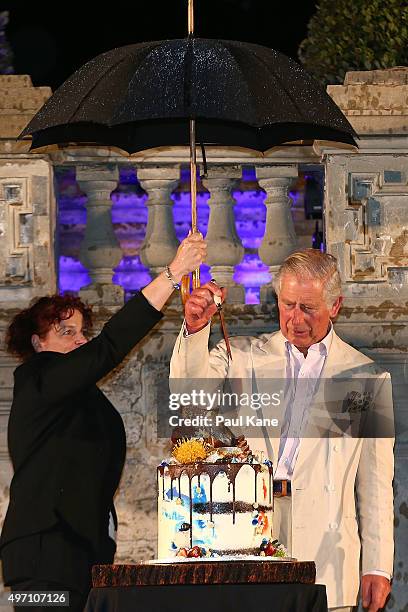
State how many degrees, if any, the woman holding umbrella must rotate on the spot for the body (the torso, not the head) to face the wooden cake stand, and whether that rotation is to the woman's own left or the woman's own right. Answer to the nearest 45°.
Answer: approximately 45° to the woman's own right

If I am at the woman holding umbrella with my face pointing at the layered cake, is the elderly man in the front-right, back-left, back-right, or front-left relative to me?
front-left

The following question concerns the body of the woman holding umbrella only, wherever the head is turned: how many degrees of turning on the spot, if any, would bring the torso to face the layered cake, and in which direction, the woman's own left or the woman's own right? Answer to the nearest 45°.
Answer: approximately 45° to the woman's own right

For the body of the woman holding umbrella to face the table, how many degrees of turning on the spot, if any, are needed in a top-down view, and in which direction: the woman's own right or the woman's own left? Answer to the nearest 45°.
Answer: approximately 45° to the woman's own right

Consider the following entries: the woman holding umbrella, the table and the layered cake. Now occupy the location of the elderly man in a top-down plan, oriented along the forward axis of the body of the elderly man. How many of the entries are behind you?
0

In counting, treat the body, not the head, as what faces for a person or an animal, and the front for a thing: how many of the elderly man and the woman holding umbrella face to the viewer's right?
1

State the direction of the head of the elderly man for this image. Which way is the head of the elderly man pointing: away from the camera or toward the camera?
toward the camera

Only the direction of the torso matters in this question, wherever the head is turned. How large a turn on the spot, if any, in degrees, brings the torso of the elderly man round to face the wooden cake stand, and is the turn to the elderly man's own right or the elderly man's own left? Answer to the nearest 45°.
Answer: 0° — they already face it

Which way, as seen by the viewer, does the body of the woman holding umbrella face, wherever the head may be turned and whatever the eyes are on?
to the viewer's right
